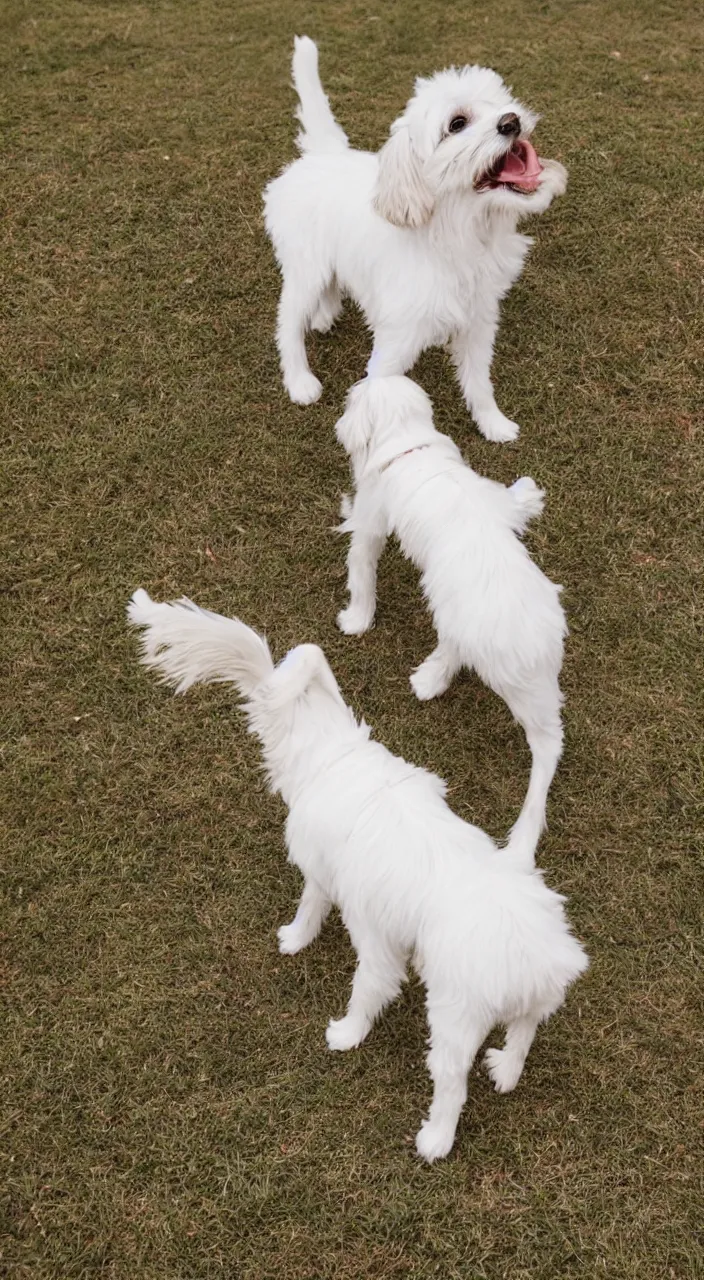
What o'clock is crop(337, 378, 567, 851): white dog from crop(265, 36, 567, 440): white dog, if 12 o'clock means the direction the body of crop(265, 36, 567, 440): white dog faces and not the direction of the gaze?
crop(337, 378, 567, 851): white dog is roughly at 1 o'clock from crop(265, 36, 567, 440): white dog.

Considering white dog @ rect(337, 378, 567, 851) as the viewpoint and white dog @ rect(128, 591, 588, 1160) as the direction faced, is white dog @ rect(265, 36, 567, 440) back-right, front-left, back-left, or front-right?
back-right

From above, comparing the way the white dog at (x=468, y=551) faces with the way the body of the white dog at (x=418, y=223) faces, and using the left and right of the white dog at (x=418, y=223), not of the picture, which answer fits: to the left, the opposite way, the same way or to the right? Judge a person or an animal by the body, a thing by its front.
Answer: the opposite way

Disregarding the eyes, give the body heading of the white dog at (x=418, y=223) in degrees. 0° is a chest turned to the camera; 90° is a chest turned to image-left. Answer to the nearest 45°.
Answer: approximately 315°

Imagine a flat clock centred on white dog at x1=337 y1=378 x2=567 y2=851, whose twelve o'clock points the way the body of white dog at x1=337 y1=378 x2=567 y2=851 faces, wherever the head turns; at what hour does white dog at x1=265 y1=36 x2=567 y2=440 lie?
white dog at x1=265 y1=36 x2=567 y2=440 is roughly at 1 o'clock from white dog at x1=337 y1=378 x2=567 y2=851.

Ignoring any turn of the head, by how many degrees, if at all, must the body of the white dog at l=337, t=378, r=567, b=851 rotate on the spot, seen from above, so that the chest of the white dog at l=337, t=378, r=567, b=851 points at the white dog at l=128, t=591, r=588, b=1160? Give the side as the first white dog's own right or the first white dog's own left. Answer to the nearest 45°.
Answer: approximately 135° to the first white dog's own left
